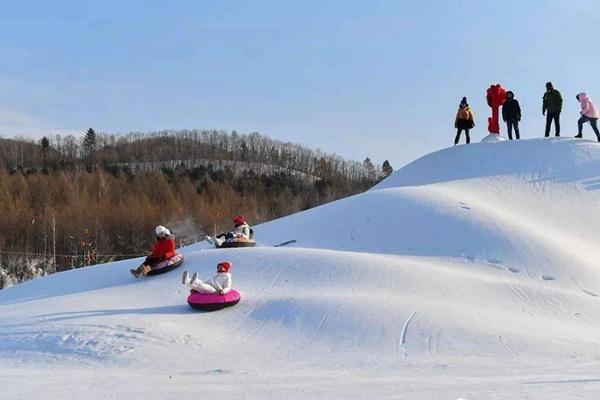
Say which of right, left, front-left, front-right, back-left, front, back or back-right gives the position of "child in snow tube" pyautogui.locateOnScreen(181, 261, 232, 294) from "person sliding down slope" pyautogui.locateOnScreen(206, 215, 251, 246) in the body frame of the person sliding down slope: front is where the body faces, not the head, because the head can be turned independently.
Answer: left

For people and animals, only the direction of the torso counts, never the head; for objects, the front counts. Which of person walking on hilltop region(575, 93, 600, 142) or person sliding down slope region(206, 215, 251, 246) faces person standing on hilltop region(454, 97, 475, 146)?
person walking on hilltop region(575, 93, 600, 142)

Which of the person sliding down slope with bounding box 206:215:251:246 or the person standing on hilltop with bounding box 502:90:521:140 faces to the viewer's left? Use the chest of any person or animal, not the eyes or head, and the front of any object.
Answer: the person sliding down slope

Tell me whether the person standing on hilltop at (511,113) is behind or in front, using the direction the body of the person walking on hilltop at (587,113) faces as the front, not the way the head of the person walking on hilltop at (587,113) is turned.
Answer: in front

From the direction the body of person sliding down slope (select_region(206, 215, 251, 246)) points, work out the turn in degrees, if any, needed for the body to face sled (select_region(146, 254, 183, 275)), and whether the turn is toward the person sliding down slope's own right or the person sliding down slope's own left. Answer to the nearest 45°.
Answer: approximately 45° to the person sliding down slope's own left

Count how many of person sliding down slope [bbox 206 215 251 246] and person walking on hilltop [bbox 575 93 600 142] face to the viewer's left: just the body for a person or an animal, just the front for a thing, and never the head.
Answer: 2

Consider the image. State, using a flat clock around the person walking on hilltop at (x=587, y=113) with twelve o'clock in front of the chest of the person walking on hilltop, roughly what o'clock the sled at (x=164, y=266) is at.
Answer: The sled is roughly at 10 o'clock from the person walking on hilltop.

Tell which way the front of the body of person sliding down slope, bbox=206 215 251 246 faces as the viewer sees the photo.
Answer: to the viewer's left

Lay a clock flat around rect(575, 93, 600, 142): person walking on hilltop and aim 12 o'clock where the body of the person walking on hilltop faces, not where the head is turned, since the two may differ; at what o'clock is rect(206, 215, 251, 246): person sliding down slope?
The person sliding down slope is roughly at 10 o'clock from the person walking on hilltop.

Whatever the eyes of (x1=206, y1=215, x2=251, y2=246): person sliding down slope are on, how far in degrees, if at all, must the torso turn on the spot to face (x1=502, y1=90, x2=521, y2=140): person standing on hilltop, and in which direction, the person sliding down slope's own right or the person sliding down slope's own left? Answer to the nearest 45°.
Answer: approximately 135° to the person sliding down slope's own right

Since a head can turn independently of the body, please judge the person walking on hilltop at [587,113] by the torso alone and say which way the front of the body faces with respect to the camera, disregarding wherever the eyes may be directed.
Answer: to the viewer's left

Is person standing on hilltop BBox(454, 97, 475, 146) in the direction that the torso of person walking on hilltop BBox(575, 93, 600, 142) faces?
yes

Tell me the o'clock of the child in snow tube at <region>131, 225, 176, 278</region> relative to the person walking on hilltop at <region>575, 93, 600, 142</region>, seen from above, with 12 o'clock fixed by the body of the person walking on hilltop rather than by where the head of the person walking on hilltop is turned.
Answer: The child in snow tube is roughly at 10 o'clock from the person walking on hilltop.
